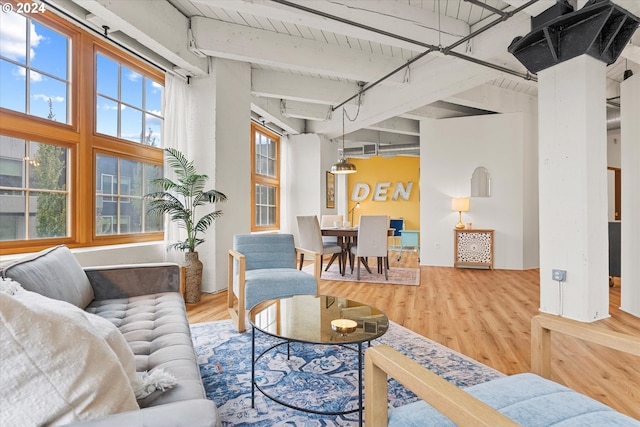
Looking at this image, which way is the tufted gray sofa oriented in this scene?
to the viewer's right

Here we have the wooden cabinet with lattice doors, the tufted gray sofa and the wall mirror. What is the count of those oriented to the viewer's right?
1

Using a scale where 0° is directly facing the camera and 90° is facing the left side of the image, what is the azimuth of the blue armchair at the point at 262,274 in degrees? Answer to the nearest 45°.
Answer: approximately 315°

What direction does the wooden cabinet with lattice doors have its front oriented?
toward the camera

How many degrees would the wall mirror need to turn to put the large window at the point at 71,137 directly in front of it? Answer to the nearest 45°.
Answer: approximately 45° to its right

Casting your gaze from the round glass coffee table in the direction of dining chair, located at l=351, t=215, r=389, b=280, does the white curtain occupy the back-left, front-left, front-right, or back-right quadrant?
front-left

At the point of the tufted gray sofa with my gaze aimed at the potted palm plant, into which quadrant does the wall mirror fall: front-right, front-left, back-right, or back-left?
front-right

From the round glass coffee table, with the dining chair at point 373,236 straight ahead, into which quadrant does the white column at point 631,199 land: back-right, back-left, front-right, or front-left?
front-right

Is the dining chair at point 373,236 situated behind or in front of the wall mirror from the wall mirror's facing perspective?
in front

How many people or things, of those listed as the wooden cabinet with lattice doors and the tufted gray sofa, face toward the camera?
1

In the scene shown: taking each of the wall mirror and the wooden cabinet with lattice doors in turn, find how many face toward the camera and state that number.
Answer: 2

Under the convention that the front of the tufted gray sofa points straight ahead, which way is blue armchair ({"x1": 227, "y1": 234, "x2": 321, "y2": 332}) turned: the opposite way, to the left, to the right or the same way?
to the right

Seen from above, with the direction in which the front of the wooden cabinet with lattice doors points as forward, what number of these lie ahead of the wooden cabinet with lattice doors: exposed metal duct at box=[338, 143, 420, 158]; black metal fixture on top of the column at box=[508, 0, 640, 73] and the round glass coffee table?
2

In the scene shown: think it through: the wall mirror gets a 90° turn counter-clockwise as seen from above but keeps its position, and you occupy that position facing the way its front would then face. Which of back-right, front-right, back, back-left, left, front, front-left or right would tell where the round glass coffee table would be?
right

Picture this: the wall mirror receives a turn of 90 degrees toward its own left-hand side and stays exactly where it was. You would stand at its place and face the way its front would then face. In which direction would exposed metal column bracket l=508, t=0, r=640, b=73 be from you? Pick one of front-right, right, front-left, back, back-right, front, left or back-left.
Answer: right
